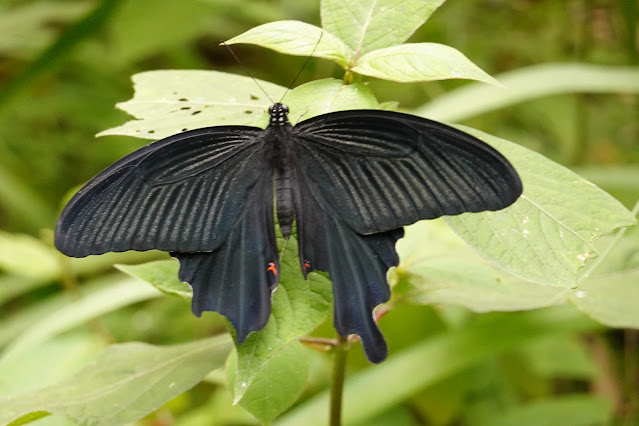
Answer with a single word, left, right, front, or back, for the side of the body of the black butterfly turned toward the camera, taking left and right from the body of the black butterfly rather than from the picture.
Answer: back

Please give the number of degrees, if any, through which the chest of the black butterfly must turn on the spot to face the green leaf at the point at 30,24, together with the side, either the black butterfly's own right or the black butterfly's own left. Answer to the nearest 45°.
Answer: approximately 45° to the black butterfly's own left

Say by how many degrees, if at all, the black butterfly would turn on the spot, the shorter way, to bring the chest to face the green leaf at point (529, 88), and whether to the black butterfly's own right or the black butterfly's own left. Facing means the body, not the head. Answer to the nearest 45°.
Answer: approximately 45° to the black butterfly's own right
